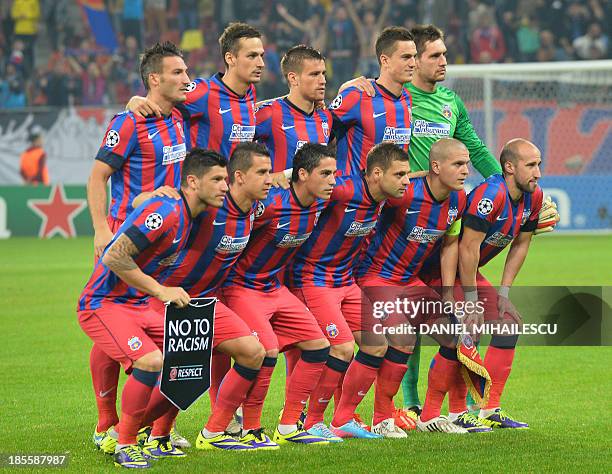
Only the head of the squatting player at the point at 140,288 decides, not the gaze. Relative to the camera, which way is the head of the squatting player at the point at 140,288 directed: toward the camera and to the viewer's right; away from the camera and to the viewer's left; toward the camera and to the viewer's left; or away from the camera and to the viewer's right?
toward the camera and to the viewer's right

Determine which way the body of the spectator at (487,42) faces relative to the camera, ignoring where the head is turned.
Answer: toward the camera

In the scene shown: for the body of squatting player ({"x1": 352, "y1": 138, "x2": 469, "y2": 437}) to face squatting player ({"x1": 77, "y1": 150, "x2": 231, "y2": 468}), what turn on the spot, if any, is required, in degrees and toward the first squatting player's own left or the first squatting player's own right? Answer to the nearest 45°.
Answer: approximately 90° to the first squatting player's own right

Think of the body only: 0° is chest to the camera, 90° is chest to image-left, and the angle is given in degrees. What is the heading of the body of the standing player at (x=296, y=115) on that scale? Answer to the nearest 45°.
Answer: approximately 315°

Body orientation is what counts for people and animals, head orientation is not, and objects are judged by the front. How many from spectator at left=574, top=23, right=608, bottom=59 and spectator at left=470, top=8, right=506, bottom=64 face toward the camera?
2

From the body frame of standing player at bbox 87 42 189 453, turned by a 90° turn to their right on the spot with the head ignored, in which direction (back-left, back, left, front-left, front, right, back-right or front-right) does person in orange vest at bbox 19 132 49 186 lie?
back-right

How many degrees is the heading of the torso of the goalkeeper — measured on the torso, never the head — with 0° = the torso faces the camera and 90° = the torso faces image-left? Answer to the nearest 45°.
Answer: approximately 315°

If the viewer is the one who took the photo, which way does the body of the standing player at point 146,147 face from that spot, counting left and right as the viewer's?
facing the viewer and to the right of the viewer

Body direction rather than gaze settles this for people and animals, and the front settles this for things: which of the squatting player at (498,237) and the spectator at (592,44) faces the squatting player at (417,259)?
the spectator

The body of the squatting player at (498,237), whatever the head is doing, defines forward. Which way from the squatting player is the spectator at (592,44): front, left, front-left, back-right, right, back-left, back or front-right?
back-left

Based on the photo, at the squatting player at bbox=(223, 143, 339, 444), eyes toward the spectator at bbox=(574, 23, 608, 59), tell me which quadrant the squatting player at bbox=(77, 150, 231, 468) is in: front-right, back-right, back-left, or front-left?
back-left

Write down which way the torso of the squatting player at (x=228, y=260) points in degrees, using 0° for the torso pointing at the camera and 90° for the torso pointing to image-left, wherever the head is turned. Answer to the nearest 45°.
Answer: approximately 315°

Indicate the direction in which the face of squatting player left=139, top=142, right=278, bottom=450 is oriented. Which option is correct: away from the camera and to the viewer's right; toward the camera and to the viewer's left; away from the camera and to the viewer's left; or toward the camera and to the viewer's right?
toward the camera and to the viewer's right

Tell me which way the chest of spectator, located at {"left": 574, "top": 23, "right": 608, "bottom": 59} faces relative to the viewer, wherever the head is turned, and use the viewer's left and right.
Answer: facing the viewer
